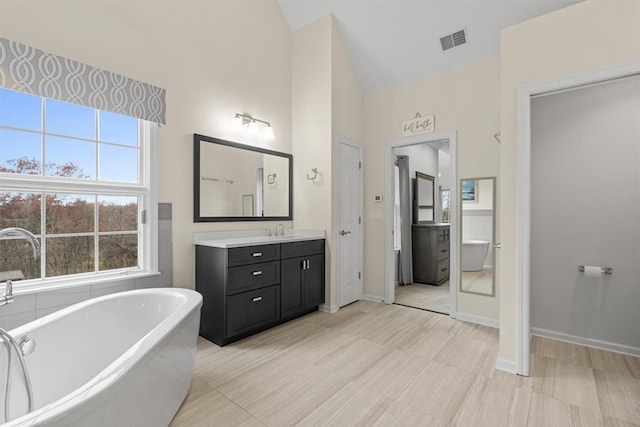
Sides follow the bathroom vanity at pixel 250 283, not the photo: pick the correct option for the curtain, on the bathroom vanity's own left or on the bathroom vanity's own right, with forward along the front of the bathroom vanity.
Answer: on the bathroom vanity's own left

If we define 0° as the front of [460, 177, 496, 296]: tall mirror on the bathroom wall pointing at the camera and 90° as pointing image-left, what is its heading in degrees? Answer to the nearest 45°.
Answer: approximately 0°

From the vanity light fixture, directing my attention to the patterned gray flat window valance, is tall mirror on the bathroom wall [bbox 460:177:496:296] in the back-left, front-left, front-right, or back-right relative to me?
back-left

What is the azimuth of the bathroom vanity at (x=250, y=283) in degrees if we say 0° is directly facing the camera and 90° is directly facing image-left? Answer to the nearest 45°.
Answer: approximately 315°

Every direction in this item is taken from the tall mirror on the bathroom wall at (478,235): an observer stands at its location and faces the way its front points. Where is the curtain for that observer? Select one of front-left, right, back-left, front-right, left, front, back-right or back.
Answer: back-right

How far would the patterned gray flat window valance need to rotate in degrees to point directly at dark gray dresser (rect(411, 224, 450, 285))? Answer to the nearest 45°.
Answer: approximately 45° to its left

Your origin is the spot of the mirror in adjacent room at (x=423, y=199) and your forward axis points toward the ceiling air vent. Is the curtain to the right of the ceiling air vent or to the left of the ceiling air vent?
right

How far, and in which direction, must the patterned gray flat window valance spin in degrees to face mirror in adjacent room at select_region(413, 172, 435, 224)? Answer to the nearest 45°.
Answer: approximately 45° to its left

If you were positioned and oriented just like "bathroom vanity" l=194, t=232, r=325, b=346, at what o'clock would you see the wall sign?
The wall sign is roughly at 10 o'clock from the bathroom vanity.

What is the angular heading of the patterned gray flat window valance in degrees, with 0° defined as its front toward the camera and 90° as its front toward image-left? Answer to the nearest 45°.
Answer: approximately 315°

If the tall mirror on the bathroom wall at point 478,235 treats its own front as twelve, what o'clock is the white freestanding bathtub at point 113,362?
The white freestanding bathtub is roughly at 1 o'clock from the tall mirror on the bathroom wall.
